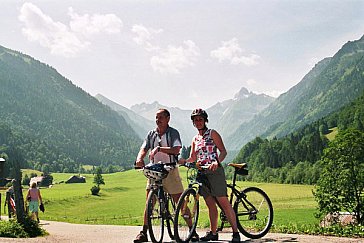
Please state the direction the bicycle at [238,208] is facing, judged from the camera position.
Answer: facing the viewer and to the left of the viewer

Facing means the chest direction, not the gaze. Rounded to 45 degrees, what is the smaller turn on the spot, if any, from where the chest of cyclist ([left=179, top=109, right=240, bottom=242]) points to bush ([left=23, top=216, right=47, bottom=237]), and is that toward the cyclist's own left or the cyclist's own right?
approximately 45° to the cyclist's own right

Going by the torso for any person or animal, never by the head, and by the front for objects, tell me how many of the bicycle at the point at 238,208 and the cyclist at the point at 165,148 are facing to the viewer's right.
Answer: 0

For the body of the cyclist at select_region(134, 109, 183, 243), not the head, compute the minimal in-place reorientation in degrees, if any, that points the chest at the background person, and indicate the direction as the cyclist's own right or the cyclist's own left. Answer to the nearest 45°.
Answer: approximately 90° to the cyclist's own right

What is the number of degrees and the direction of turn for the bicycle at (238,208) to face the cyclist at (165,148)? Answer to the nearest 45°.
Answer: approximately 45° to its right

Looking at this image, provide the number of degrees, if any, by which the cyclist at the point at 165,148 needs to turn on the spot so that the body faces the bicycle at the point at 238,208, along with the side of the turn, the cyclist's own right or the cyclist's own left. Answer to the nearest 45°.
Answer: approximately 135° to the cyclist's own left

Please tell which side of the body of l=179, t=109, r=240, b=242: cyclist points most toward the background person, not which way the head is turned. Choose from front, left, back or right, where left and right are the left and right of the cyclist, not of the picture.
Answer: right

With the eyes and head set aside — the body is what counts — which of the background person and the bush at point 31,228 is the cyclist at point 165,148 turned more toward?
the bush

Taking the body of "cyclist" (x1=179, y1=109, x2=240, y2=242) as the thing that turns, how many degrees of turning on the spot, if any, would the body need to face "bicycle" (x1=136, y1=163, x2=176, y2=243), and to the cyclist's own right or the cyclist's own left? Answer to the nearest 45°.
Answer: approximately 45° to the cyclist's own right

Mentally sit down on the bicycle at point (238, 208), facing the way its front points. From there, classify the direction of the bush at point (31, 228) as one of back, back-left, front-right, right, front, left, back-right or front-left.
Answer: front-right

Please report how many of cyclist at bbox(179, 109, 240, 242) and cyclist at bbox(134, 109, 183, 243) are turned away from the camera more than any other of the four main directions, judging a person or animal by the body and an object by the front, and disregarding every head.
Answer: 0
